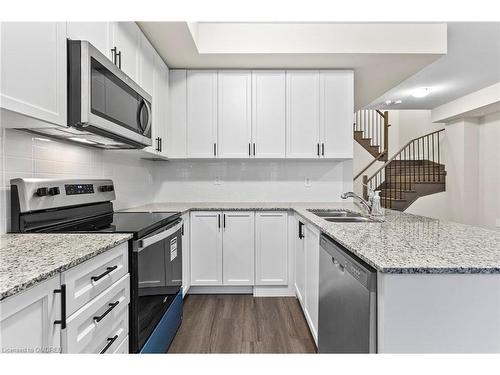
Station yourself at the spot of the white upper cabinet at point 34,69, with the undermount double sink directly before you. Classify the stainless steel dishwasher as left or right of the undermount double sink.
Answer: right

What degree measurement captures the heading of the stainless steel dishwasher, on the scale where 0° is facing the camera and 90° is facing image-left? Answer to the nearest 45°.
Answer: approximately 45°

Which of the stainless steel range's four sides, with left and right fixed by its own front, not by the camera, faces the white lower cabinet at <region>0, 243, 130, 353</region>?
right

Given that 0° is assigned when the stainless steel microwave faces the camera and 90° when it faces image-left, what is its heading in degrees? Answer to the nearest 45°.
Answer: approximately 315°

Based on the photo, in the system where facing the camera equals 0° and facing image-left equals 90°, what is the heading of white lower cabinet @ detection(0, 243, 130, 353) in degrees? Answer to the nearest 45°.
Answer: approximately 315°

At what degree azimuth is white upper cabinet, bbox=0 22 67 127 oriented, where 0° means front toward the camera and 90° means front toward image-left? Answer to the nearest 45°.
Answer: approximately 315°
